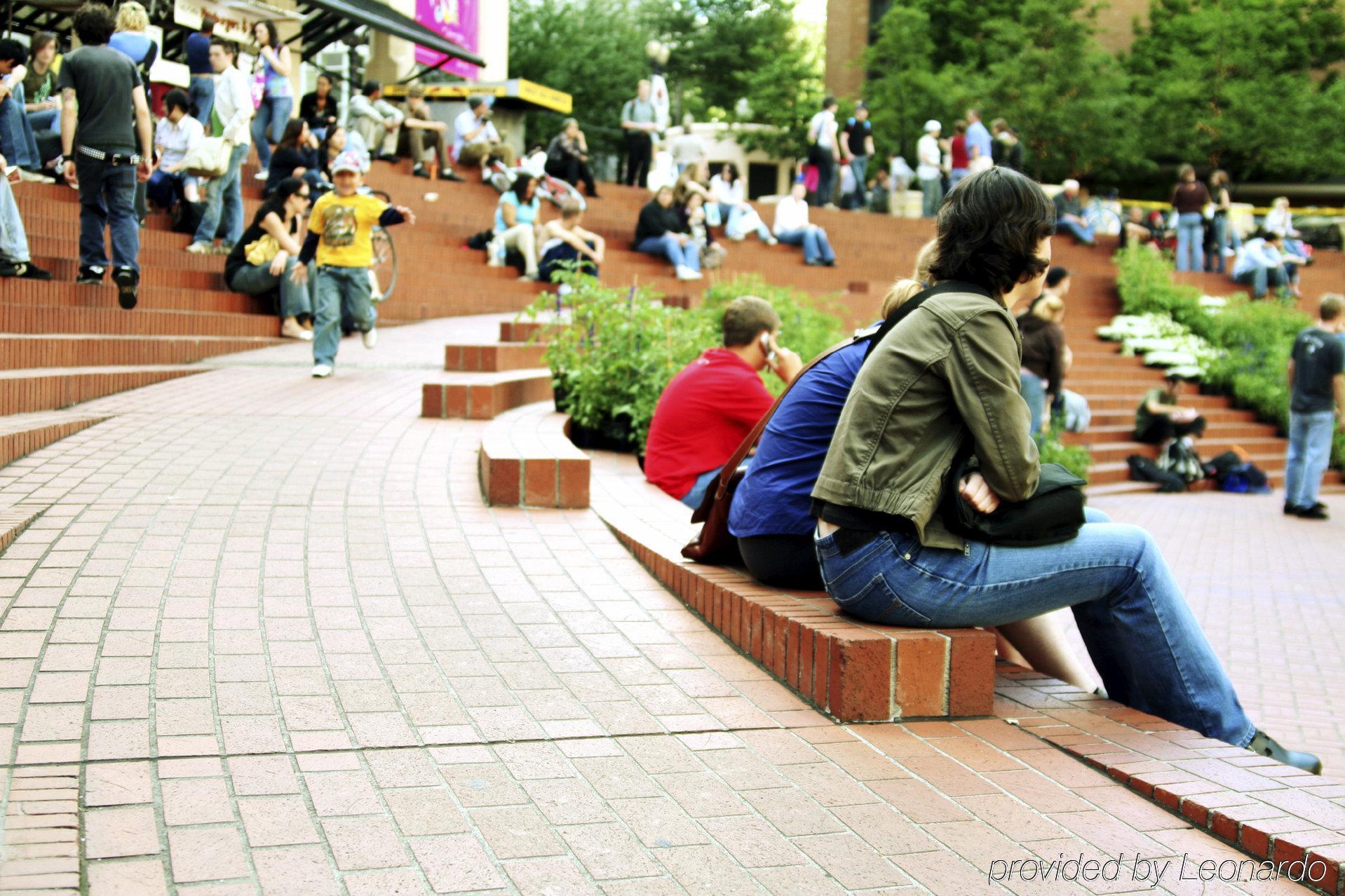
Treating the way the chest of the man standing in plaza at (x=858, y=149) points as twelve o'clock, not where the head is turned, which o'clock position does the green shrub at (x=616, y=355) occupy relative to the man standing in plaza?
The green shrub is roughly at 12 o'clock from the man standing in plaza.

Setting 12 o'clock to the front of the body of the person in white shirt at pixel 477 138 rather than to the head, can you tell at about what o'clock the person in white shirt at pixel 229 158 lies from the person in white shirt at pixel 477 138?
the person in white shirt at pixel 229 158 is roughly at 2 o'clock from the person in white shirt at pixel 477 138.

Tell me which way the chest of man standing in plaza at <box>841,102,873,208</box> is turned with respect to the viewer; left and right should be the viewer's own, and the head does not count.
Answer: facing the viewer

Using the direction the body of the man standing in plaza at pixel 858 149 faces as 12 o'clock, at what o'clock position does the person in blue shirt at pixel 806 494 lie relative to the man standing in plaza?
The person in blue shirt is roughly at 12 o'clock from the man standing in plaza.

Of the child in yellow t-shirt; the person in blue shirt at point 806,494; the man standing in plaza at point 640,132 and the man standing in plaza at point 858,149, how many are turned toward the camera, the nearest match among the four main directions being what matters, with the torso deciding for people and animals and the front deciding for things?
3

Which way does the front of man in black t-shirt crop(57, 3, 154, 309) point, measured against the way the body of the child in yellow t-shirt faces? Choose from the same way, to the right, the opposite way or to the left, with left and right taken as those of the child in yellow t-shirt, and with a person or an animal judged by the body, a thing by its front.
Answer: the opposite way

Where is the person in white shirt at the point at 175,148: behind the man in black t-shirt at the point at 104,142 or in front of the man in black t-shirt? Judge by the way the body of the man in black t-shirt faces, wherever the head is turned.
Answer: in front

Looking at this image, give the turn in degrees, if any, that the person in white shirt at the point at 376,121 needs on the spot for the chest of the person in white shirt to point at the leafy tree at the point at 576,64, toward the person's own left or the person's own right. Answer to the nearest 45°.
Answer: approximately 135° to the person's own left

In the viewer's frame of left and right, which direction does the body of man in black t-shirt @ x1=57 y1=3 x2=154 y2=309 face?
facing away from the viewer

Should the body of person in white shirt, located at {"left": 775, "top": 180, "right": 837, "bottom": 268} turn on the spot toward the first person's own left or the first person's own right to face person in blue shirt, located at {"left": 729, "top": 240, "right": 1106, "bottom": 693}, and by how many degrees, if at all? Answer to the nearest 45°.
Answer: approximately 45° to the first person's own right

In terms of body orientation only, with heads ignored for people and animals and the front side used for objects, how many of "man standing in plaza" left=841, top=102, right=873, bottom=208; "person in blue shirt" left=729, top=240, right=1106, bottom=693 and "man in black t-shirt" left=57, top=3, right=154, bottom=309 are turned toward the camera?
1

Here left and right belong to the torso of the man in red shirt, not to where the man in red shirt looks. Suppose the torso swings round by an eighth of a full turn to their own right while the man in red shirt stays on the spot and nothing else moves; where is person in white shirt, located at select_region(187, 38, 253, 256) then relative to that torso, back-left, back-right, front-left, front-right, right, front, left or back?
back-left

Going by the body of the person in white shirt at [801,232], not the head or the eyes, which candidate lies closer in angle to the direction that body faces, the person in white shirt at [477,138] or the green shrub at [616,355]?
the green shrub

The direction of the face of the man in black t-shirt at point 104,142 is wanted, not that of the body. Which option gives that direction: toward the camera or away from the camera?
away from the camera

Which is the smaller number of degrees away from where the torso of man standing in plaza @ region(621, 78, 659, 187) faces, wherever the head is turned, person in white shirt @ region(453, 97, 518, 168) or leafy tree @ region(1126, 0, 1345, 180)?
the person in white shirt

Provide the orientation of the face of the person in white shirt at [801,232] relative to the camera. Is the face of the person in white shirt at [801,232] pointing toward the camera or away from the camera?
toward the camera
